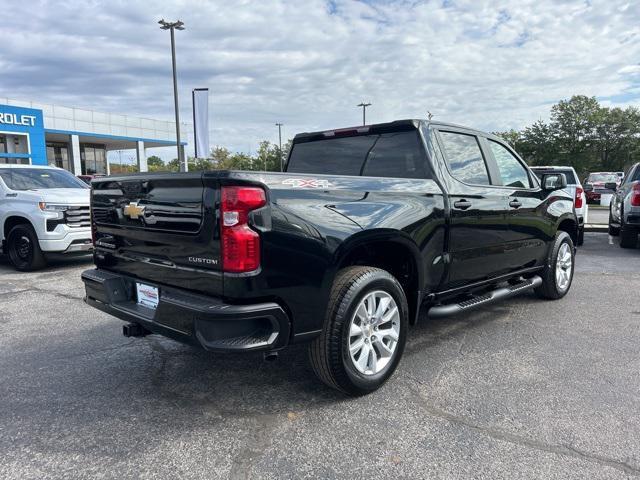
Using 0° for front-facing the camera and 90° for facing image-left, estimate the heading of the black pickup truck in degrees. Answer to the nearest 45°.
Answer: approximately 225°

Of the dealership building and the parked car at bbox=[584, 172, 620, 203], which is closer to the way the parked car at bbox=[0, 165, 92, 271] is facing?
the parked car

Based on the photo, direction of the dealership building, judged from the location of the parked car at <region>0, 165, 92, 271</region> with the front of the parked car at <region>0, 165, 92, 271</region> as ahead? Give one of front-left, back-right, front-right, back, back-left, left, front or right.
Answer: back-left

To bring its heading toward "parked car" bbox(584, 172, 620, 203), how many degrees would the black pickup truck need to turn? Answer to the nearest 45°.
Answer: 0° — it already faces it

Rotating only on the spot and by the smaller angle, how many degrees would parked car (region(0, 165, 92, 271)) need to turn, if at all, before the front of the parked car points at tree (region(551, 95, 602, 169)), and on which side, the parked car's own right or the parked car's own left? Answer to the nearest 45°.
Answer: approximately 90° to the parked car's own left

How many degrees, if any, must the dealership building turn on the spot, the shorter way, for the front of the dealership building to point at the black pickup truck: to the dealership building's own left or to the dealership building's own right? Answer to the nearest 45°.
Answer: approximately 45° to the dealership building's own right

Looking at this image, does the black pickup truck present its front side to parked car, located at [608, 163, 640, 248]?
yes

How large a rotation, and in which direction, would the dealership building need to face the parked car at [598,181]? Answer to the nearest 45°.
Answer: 0° — it already faces it

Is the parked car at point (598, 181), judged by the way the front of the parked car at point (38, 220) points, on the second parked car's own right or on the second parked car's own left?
on the second parked car's own left
